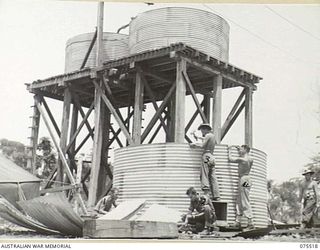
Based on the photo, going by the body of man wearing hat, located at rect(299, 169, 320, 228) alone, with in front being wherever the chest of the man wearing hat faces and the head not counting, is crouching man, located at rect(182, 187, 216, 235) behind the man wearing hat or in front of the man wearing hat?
in front

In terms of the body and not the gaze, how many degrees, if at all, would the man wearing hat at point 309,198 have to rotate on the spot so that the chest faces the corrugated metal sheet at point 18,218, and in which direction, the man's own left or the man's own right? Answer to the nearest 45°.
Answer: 0° — they already face it

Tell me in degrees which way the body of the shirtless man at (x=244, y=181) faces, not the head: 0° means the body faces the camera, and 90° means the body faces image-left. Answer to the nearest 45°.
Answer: approximately 135°
